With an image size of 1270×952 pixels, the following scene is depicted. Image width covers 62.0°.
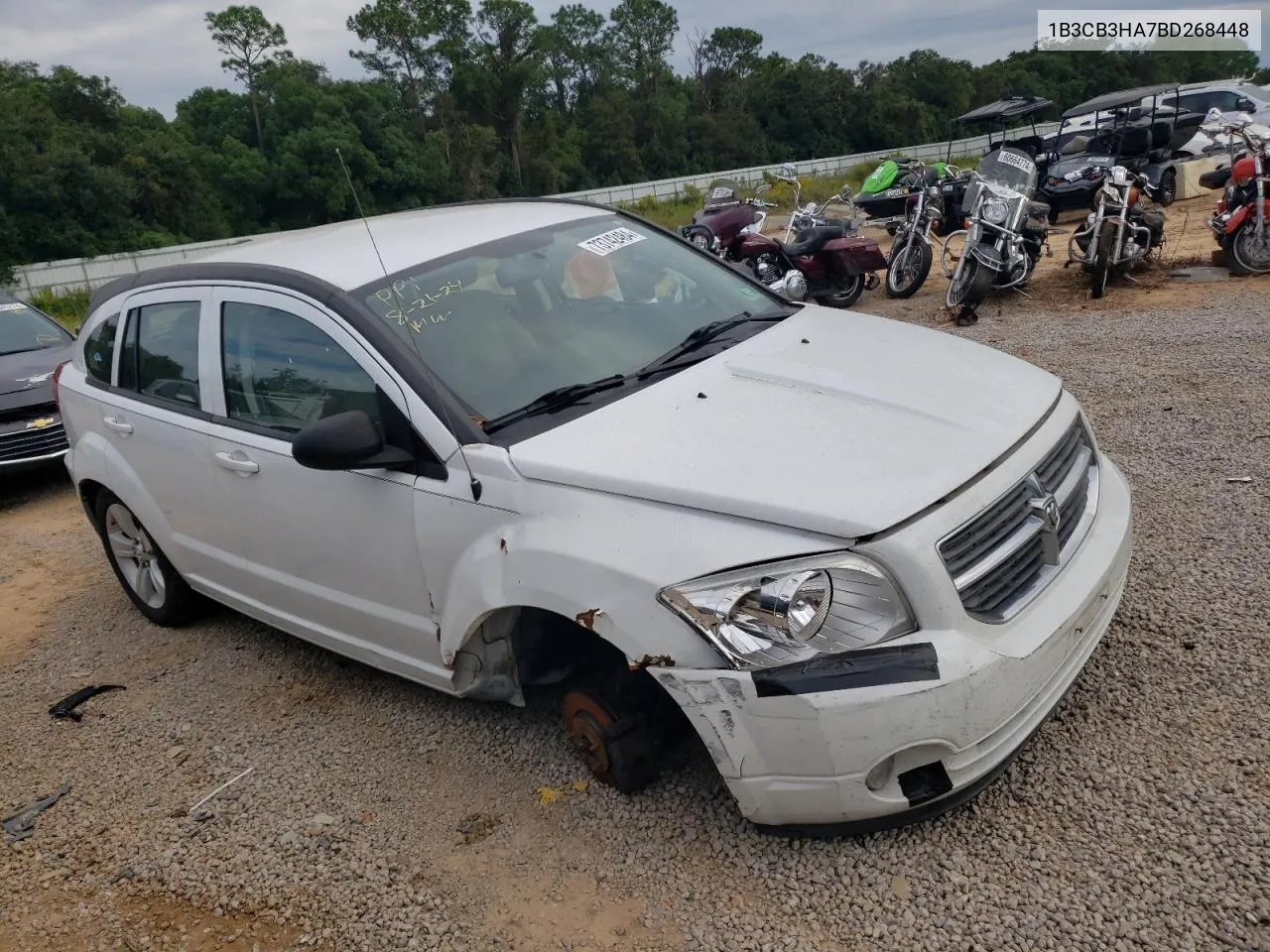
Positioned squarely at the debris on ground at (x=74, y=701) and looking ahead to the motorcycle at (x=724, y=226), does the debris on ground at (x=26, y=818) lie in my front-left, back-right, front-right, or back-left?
back-right

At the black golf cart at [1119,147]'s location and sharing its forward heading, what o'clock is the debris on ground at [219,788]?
The debris on ground is roughly at 11 o'clock from the black golf cart.

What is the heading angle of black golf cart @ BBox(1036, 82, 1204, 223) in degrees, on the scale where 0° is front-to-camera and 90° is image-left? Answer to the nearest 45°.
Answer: approximately 45°

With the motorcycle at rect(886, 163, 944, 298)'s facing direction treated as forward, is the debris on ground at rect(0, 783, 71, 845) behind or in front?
in front

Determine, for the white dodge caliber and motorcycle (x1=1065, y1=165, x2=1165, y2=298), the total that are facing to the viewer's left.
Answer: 0

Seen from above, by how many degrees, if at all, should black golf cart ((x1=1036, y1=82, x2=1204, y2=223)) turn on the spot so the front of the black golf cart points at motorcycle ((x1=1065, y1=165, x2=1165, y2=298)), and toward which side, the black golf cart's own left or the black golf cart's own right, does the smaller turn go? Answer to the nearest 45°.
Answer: approximately 45° to the black golf cart's own left

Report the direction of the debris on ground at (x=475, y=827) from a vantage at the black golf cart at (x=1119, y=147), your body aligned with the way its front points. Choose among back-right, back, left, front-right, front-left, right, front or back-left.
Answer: front-left

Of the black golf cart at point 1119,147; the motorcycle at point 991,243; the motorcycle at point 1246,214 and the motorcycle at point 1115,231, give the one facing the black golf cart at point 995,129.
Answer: the black golf cart at point 1119,147

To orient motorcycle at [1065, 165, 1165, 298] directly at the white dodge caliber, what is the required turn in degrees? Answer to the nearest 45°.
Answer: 0° — it already faces it

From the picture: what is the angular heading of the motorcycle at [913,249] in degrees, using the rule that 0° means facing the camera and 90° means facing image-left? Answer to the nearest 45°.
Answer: approximately 45°

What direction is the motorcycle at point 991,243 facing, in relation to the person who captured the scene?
facing the viewer and to the left of the viewer

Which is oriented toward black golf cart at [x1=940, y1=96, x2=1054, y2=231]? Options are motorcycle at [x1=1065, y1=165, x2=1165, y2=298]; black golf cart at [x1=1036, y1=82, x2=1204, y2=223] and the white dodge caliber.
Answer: black golf cart at [x1=1036, y1=82, x2=1204, y2=223]

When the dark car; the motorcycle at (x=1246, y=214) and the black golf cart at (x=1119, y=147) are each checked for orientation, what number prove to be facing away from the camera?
0

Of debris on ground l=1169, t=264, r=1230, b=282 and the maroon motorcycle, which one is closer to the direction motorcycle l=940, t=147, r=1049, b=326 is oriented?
the maroon motorcycle

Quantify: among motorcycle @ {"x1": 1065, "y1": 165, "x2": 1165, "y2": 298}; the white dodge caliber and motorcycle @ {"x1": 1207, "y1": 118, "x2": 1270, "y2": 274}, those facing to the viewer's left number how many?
0

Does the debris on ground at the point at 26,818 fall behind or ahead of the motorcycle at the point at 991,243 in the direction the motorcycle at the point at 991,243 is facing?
ahead

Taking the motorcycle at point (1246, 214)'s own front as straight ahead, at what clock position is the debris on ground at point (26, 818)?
The debris on ground is roughly at 2 o'clock from the motorcycle.

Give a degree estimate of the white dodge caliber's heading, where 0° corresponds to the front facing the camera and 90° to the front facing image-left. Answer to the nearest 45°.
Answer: approximately 315°
